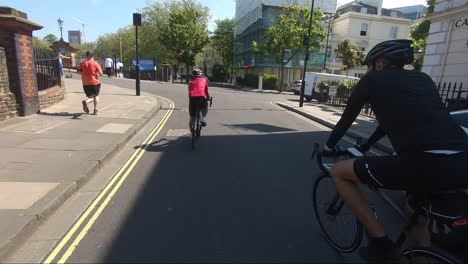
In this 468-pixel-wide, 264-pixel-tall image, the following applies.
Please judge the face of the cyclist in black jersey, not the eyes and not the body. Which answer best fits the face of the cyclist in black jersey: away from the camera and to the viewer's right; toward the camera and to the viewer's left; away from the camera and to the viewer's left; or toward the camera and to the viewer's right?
away from the camera and to the viewer's left

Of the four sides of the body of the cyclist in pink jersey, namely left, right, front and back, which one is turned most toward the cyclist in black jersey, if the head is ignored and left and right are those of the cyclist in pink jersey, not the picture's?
back

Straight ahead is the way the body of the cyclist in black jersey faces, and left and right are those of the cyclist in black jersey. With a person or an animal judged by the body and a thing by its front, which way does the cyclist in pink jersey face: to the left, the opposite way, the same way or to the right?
the same way

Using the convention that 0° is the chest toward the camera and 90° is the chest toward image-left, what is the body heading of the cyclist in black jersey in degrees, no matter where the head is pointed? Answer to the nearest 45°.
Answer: approximately 135°

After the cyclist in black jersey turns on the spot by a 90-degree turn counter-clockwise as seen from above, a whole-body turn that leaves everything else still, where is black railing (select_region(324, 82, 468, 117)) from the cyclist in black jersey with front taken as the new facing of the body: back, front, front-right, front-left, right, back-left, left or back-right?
back-right

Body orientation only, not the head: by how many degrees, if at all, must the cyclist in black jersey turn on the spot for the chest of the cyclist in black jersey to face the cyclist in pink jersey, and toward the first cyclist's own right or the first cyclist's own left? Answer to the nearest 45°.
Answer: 0° — they already face them

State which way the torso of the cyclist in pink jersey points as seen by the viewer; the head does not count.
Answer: away from the camera

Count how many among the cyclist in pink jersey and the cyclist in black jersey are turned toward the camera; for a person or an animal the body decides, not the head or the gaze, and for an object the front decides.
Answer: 0
